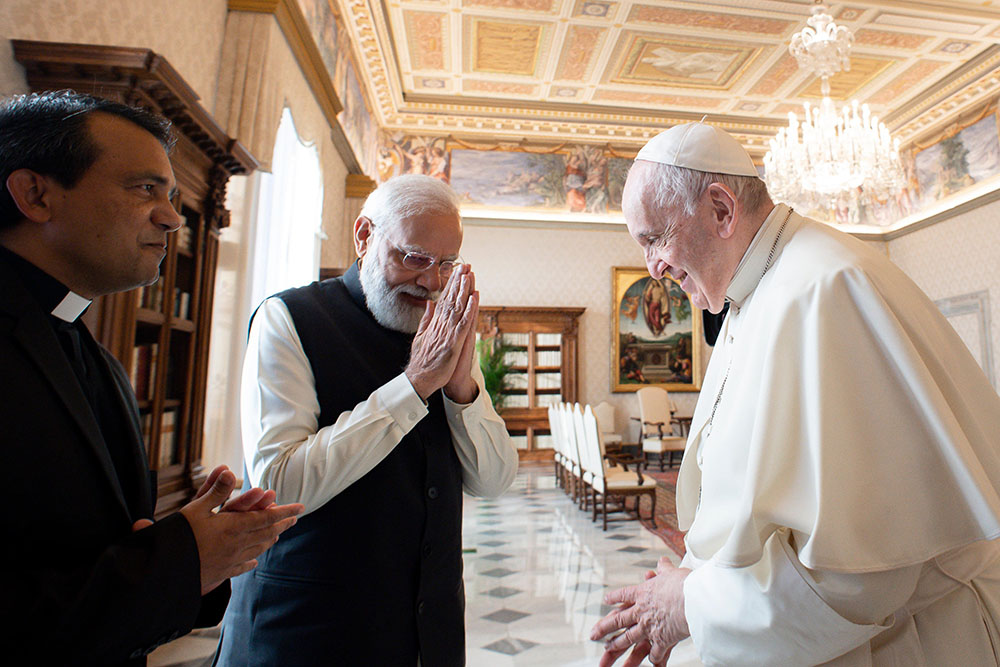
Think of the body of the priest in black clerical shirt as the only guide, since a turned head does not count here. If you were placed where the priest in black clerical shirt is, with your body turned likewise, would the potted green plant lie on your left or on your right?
on your left

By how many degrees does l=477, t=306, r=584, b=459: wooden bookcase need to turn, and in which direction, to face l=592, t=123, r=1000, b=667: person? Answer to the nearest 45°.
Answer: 0° — it already faces them

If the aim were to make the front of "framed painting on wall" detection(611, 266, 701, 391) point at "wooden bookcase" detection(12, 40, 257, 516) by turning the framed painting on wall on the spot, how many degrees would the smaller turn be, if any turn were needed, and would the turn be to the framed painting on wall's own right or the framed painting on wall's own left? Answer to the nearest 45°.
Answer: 0° — it already faces it

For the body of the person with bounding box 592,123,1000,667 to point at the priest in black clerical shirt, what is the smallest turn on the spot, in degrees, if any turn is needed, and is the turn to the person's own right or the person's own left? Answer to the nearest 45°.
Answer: approximately 45° to the person's own left

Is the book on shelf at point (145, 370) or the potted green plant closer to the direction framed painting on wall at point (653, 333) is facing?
the book on shelf

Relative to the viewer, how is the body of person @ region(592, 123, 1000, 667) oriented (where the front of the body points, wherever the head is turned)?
to the viewer's left

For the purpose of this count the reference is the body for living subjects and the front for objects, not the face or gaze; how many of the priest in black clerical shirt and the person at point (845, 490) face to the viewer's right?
1

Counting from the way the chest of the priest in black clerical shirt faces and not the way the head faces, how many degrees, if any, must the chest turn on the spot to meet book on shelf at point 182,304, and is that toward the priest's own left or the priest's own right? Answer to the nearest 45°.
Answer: approximately 90° to the priest's own left

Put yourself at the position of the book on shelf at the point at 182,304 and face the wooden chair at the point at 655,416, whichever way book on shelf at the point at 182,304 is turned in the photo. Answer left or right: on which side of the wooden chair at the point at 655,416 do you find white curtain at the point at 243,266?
left

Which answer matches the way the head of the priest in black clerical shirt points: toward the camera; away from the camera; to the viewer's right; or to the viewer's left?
to the viewer's right

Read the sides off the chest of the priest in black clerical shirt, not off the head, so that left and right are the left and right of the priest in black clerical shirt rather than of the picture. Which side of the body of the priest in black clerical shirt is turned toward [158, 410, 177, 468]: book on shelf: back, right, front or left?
left

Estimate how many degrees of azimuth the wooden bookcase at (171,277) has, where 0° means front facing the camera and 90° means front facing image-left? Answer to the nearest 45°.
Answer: approximately 315°

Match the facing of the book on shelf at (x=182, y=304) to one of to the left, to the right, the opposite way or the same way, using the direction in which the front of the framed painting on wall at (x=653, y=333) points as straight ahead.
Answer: to the left

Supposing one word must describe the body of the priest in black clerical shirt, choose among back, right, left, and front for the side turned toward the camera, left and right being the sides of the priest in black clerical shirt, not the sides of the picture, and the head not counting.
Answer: right
